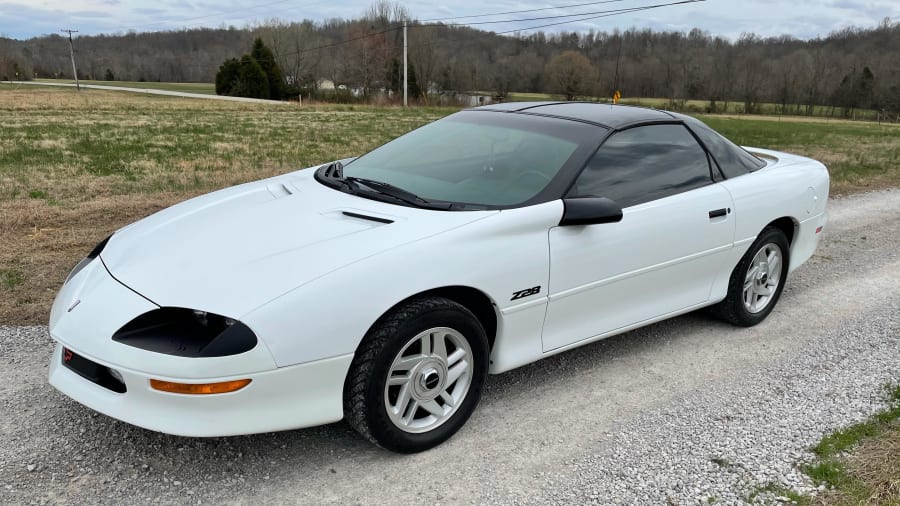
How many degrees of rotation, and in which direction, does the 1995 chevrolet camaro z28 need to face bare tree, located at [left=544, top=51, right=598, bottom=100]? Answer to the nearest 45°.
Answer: approximately 135° to its right

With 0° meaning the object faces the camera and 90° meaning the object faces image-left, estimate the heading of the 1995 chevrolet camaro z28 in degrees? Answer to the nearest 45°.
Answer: approximately 45°
